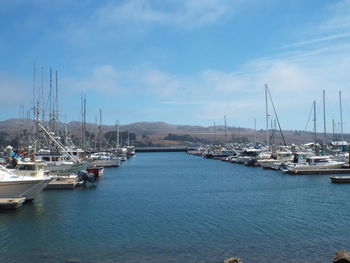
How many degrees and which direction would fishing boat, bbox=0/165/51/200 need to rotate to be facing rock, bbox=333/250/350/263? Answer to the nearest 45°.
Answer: approximately 45° to its right

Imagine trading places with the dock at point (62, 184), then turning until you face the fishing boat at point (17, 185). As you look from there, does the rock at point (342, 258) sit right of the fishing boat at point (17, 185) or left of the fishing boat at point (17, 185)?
left

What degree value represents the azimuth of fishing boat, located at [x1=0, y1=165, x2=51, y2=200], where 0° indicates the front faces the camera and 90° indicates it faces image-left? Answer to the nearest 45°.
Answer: approximately 270°

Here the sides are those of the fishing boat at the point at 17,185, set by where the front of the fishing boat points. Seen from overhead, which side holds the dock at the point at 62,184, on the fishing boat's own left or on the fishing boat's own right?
on the fishing boat's own left
